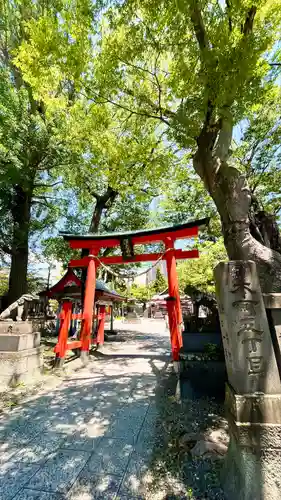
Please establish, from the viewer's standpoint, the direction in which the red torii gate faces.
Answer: facing the viewer

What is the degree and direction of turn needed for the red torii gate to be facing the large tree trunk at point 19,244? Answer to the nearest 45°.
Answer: approximately 135° to its right

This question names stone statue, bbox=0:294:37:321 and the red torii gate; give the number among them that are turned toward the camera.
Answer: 1

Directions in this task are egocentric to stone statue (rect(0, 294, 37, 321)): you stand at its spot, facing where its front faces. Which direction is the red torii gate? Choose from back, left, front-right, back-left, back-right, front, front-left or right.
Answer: front

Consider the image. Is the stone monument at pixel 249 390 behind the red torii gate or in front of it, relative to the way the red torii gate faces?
in front

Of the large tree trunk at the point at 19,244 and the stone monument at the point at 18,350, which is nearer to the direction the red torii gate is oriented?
the stone monument

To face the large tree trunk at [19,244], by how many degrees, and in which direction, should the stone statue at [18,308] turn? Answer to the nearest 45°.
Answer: approximately 90° to its left

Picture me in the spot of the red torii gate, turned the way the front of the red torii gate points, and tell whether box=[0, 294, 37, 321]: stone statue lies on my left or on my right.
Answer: on my right

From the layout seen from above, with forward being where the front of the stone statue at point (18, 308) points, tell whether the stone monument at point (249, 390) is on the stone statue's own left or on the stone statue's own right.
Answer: on the stone statue's own right

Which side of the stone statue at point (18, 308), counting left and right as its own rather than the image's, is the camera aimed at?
right

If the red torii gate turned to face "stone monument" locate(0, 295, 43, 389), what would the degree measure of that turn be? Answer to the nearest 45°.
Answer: approximately 45° to its right

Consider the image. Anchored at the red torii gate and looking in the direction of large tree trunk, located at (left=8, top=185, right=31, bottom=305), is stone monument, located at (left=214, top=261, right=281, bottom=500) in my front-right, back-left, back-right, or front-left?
back-left
